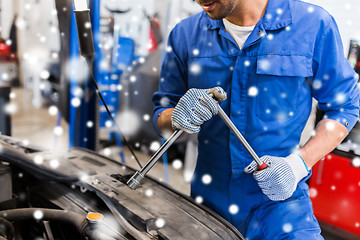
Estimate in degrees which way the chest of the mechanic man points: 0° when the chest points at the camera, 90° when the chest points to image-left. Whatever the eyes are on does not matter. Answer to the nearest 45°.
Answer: approximately 45°

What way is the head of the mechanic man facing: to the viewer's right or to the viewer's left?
to the viewer's left
